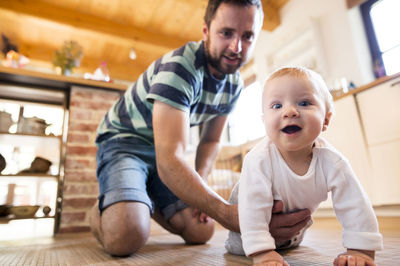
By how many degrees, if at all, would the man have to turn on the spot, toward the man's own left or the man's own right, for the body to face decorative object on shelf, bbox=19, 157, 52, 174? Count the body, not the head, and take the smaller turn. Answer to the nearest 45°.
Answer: approximately 180°

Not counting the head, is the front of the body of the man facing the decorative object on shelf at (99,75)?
no

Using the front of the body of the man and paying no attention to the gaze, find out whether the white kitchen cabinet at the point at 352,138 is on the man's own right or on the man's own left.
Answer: on the man's own left

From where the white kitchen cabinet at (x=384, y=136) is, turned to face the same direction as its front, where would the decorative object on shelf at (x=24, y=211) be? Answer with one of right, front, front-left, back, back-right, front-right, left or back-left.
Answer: front

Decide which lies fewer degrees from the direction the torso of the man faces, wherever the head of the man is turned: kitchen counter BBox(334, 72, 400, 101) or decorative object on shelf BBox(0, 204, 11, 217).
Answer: the kitchen counter

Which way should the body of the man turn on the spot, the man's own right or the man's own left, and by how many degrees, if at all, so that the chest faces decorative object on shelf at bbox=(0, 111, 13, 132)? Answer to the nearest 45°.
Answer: approximately 180°

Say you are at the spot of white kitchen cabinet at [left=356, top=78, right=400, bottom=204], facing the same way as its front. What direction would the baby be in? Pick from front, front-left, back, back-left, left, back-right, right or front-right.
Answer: front-left

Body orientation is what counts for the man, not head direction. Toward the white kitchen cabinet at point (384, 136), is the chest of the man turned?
no

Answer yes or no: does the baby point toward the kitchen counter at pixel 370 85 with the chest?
no

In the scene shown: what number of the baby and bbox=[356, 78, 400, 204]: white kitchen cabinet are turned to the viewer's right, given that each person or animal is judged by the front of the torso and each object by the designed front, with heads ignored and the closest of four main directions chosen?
0

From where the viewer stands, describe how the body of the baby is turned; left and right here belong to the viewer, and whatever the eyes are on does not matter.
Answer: facing the viewer

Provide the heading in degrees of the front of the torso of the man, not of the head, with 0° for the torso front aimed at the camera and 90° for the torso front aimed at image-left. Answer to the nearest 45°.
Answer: approximately 315°

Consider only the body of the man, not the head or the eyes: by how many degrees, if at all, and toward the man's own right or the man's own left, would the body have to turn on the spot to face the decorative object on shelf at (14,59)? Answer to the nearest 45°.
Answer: approximately 180°

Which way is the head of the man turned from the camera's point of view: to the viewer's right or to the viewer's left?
to the viewer's right

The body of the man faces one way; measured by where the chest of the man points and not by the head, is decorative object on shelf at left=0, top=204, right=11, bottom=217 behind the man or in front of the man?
behind

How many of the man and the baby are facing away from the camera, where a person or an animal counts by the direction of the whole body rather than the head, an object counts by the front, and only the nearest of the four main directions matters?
0

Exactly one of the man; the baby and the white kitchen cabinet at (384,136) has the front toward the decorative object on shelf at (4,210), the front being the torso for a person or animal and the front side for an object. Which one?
the white kitchen cabinet
